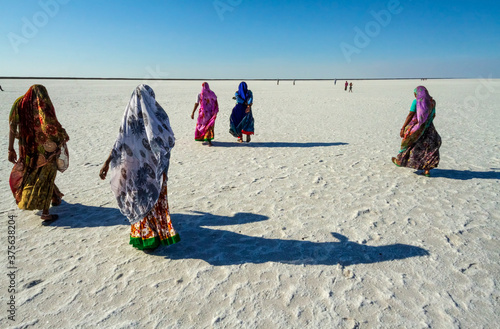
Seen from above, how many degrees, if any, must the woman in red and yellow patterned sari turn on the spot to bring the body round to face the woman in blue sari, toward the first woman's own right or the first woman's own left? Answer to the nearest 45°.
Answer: approximately 45° to the first woman's own right

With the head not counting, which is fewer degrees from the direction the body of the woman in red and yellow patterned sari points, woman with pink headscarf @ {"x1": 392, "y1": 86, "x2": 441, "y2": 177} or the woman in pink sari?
the woman in pink sari

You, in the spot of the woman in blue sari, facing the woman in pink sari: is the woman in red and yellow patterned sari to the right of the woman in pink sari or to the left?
left

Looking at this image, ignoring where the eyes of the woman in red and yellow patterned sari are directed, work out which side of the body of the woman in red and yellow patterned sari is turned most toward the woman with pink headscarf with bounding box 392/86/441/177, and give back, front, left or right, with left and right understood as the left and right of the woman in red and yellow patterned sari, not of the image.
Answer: right

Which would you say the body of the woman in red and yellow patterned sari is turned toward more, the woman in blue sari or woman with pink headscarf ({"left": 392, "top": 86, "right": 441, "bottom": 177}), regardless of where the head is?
the woman in blue sari

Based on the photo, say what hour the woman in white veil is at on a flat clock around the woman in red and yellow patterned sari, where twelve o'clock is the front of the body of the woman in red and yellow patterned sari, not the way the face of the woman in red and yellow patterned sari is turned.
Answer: The woman in white veil is roughly at 5 o'clock from the woman in red and yellow patterned sari.

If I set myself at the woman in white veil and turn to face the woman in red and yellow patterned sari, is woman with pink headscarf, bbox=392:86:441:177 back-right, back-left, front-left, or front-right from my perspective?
back-right

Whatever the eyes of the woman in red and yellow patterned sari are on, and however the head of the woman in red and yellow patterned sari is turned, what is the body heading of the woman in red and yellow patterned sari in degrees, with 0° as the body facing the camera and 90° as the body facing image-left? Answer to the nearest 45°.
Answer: approximately 180°

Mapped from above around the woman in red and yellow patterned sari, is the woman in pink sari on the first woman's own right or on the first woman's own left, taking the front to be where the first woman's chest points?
on the first woman's own right
